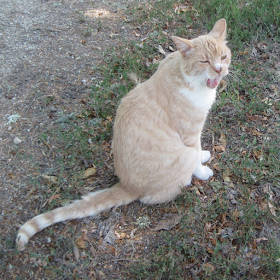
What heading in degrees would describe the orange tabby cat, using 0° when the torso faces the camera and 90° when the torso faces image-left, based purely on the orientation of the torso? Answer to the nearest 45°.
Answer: approximately 270°

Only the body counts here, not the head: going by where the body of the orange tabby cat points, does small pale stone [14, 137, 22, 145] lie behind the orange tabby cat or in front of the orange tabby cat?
behind

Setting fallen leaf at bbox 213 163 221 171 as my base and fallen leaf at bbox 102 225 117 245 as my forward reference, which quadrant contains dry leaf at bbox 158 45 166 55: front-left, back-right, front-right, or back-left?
back-right

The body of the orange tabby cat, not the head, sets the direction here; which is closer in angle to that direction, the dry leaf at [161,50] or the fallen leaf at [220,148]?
the fallen leaf

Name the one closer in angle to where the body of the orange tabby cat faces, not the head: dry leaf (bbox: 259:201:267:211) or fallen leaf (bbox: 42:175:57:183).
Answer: the dry leaf
